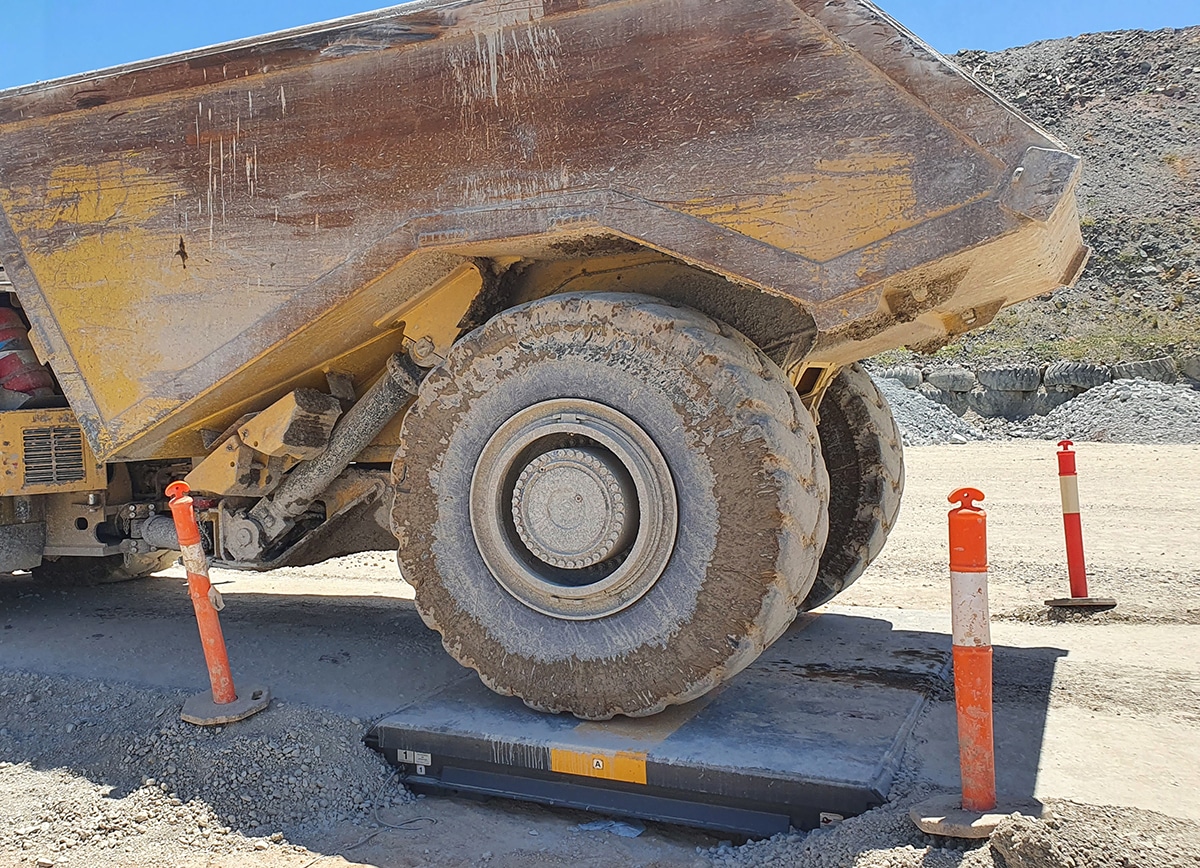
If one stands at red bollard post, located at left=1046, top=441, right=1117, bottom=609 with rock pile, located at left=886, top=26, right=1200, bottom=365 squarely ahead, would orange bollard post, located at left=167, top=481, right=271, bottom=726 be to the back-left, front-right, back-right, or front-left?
back-left

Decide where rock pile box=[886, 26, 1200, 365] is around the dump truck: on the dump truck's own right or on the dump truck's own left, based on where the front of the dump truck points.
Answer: on the dump truck's own right

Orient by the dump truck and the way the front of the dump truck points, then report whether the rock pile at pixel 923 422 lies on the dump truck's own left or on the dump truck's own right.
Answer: on the dump truck's own right

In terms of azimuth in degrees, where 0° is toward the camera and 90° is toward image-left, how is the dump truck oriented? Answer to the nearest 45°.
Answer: approximately 135°
